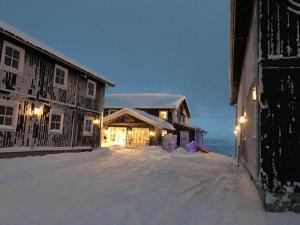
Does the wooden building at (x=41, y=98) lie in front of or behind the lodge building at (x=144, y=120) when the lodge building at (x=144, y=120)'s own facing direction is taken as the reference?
in front

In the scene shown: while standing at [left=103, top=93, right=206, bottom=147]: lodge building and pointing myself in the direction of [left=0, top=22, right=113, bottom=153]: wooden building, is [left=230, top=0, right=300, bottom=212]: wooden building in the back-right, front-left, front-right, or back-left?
front-left

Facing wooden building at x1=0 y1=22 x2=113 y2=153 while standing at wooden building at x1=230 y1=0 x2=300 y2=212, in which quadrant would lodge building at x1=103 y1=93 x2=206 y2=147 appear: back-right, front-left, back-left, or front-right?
front-right

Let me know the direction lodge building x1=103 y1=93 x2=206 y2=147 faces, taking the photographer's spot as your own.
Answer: facing the viewer

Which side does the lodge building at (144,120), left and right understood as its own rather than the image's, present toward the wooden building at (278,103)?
front

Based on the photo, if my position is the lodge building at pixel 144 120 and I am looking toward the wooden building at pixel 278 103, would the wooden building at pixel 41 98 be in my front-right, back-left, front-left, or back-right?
front-right
